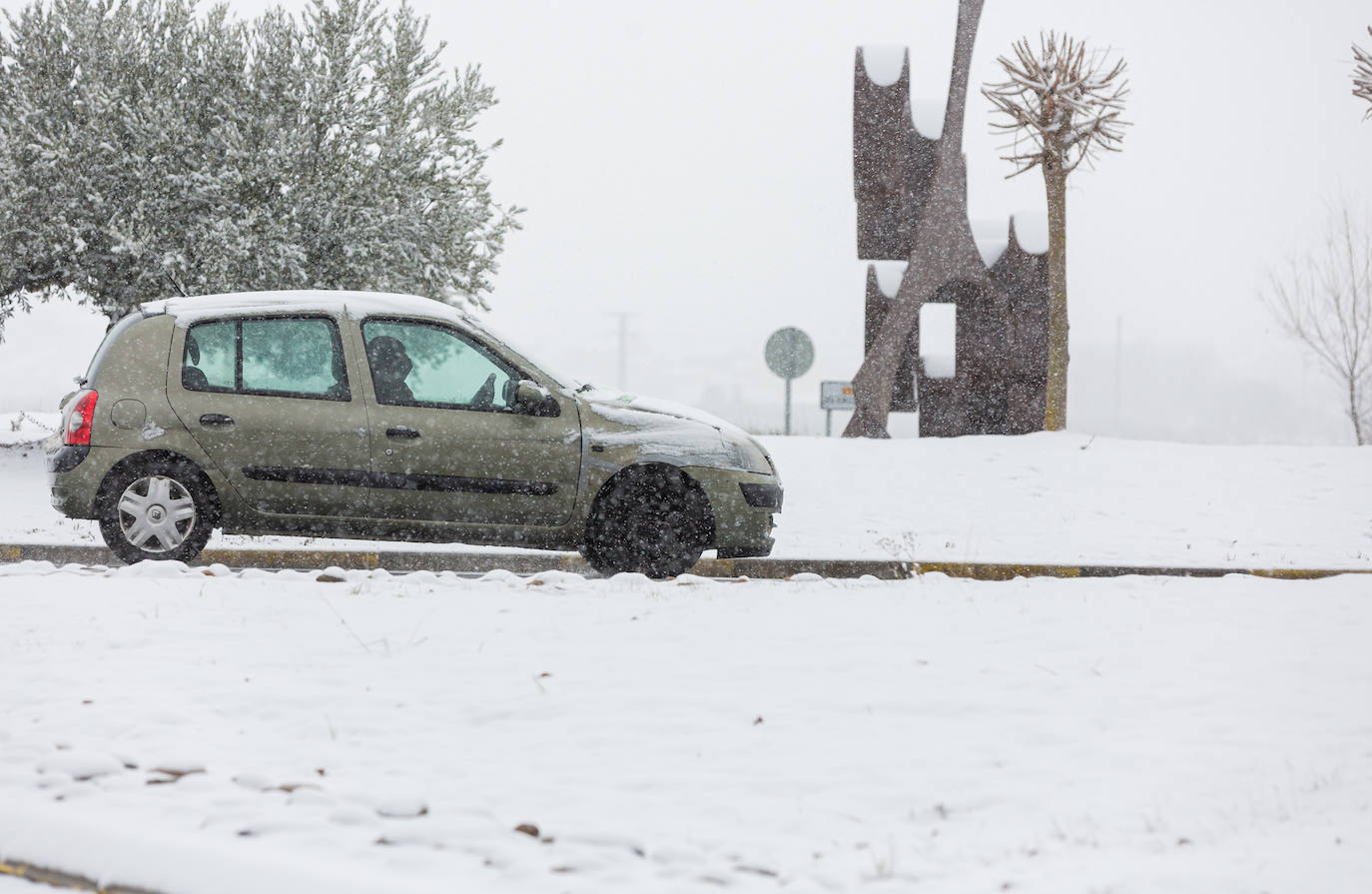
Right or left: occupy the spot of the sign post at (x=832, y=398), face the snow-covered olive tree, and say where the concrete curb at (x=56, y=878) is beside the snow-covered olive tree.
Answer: left

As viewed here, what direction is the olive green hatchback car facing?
to the viewer's right

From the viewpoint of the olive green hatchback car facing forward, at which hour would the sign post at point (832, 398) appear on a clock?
The sign post is roughly at 10 o'clock from the olive green hatchback car.

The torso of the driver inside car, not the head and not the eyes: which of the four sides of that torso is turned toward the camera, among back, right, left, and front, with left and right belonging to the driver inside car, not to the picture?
right

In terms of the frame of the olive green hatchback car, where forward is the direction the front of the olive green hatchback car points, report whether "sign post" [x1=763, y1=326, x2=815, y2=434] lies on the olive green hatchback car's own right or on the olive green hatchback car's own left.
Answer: on the olive green hatchback car's own left

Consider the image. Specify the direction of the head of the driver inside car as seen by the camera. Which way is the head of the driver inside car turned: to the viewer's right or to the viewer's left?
to the viewer's right

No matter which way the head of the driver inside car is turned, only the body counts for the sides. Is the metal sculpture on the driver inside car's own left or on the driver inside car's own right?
on the driver inside car's own left

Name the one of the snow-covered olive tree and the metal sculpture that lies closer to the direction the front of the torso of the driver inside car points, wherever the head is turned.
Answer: the metal sculpture

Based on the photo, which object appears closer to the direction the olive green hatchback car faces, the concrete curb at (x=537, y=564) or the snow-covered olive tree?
the concrete curb
